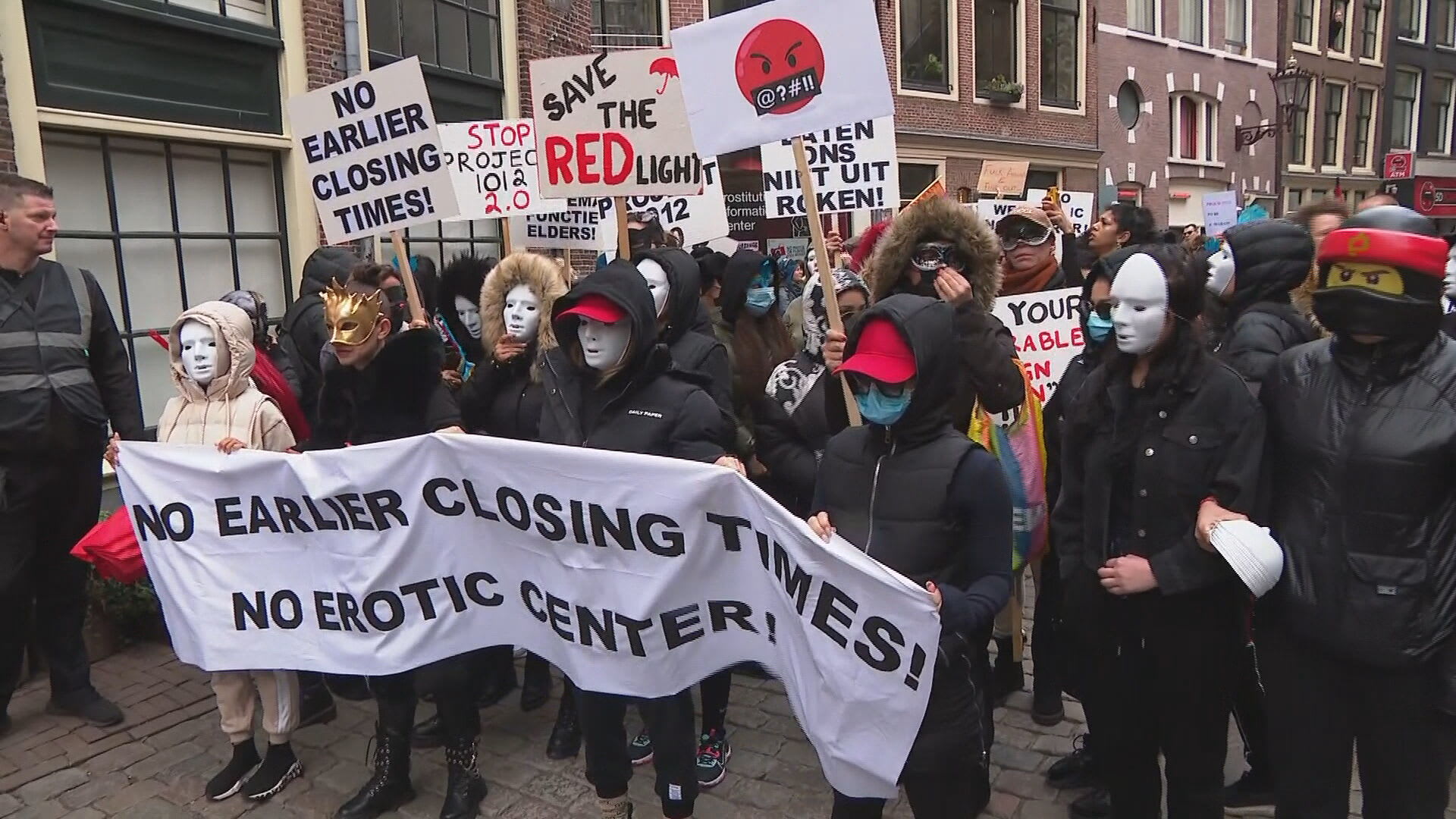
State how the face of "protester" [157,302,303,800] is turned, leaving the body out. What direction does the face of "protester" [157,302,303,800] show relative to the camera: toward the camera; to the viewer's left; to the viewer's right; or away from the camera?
toward the camera

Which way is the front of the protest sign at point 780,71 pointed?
toward the camera

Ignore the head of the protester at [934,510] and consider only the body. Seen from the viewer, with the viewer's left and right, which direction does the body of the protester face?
facing the viewer and to the left of the viewer

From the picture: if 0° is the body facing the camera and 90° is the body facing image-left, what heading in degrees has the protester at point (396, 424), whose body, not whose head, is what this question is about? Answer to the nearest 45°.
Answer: approximately 45°

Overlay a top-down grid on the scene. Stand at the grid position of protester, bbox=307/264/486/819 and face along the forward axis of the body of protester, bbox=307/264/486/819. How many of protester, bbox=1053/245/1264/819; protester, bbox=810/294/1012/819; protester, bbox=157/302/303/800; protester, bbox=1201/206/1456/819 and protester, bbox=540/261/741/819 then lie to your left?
4

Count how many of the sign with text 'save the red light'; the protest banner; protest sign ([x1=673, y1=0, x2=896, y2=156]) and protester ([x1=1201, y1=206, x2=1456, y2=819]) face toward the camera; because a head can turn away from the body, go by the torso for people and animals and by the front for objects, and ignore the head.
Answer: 4

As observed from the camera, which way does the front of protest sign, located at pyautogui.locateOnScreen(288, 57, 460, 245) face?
facing the viewer

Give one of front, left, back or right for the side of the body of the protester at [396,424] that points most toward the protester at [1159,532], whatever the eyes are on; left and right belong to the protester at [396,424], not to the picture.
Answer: left

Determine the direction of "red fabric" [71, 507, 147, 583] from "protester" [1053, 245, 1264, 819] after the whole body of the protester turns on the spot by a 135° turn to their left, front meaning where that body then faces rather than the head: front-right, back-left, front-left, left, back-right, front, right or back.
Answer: back

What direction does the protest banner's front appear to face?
toward the camera

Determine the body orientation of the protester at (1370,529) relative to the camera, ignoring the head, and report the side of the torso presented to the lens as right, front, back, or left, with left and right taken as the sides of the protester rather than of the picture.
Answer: front

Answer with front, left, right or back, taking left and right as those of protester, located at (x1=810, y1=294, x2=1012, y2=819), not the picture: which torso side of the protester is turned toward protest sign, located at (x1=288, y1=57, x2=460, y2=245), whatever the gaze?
right

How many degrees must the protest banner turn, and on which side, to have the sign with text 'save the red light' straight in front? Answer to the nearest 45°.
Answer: approximately 180°
